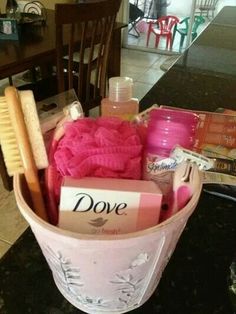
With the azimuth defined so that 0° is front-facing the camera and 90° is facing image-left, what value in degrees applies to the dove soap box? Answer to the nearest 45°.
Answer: approximately 0°

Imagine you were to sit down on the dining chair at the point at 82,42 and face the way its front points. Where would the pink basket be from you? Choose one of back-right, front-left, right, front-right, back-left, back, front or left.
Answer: back-left

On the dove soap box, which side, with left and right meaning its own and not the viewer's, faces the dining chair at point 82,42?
back
